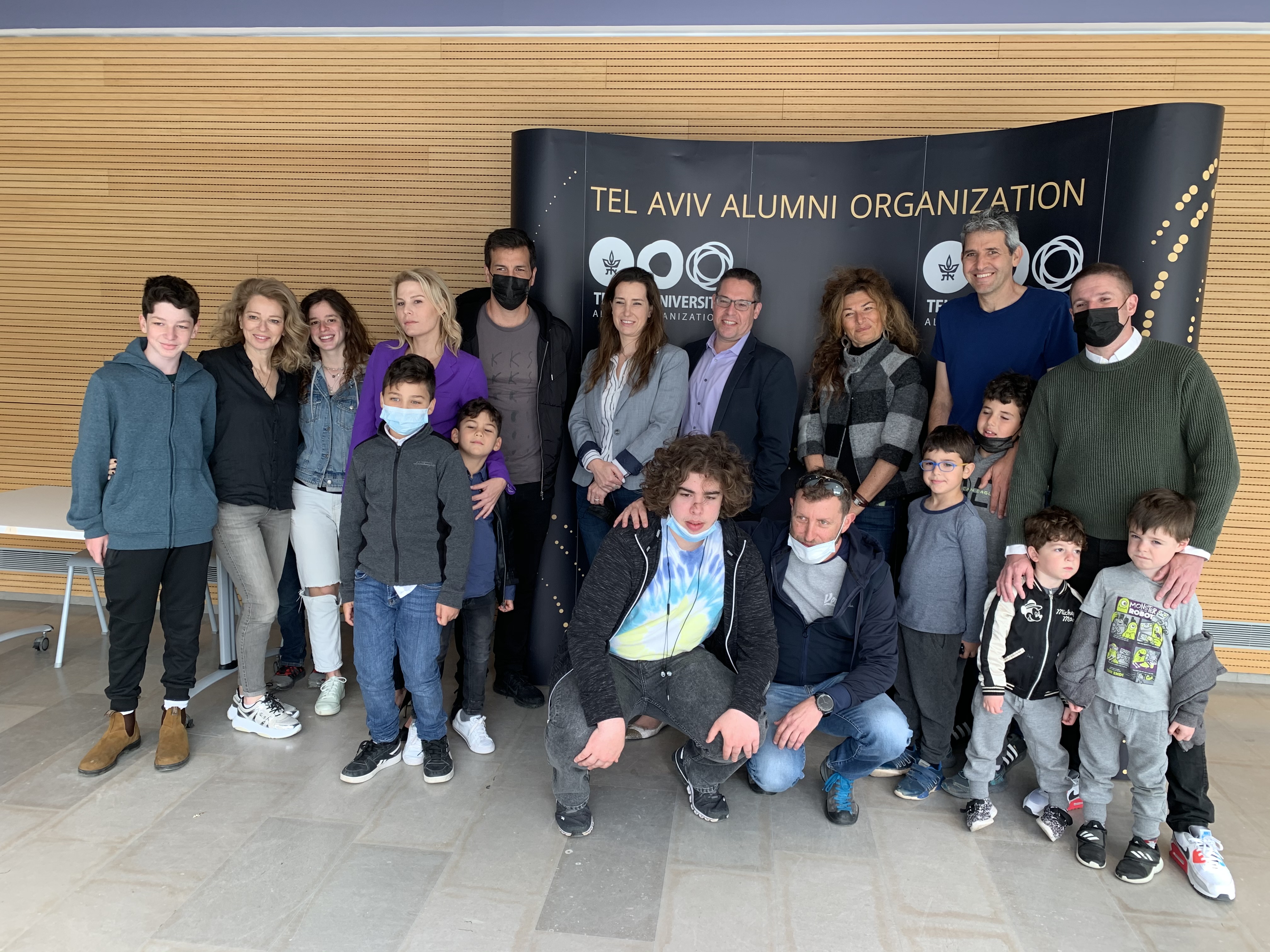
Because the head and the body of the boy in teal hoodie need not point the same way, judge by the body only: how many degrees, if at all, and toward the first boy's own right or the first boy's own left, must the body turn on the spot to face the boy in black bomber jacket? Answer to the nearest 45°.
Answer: approximately 45° to the first boy's own left

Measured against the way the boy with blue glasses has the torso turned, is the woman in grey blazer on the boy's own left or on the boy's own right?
on the boy's own right

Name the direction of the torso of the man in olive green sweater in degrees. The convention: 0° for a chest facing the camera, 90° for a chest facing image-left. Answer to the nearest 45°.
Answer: approximately 0°

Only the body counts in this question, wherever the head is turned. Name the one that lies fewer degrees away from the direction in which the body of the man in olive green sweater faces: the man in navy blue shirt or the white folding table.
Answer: the white folding table
